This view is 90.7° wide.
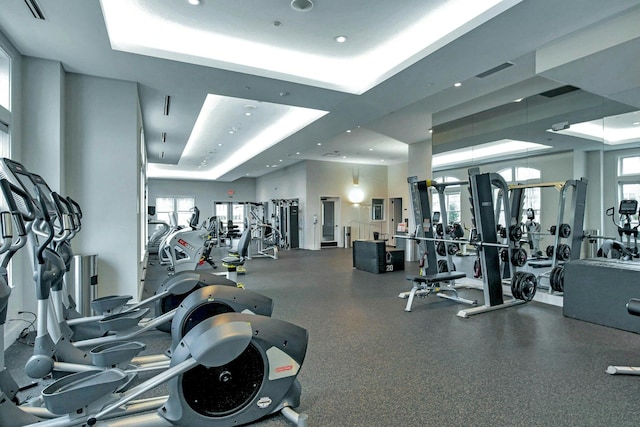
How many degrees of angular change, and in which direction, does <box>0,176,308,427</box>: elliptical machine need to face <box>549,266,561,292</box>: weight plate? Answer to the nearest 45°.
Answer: approximately 180°

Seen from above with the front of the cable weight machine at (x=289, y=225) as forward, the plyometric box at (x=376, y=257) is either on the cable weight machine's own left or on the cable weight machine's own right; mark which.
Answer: on the cable weight machine's own left

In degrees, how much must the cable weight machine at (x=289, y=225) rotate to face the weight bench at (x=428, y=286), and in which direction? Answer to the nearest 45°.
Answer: approximately 45° to its left

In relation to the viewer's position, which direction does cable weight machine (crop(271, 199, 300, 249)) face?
facing the viewer and to the left of the viewer

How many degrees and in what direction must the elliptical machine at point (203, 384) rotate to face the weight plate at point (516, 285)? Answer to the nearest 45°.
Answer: approximately 180°

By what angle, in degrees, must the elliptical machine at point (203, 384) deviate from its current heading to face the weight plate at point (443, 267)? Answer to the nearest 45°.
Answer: approximately 135° to its right

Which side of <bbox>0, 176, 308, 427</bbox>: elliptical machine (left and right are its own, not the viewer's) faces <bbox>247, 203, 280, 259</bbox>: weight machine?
right

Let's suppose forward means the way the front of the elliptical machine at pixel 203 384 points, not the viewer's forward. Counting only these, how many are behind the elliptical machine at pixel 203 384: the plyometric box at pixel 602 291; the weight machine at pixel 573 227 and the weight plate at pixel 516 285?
3

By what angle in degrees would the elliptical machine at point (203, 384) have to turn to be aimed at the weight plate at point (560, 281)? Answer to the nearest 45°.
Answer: approximately 180°

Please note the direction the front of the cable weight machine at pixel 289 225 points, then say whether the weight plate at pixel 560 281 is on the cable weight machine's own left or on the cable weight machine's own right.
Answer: on the cable weight machine's own left

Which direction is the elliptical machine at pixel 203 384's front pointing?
to the viewer's left

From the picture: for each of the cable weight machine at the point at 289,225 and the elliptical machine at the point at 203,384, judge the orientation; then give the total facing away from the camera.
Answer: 0
